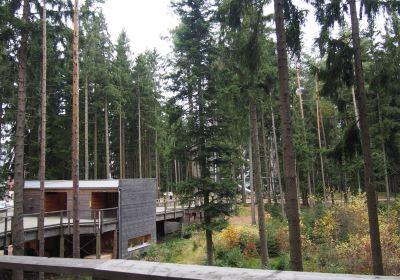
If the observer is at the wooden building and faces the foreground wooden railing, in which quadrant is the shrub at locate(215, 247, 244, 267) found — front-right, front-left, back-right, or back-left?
front-left

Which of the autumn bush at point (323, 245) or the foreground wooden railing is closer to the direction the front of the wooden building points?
the foreground wooden railing

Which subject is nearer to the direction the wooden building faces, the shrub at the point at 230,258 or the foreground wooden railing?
the foreground wooden railing

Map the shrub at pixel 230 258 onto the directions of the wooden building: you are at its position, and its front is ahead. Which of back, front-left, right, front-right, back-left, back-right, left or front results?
left

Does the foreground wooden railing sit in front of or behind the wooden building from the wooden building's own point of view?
in front

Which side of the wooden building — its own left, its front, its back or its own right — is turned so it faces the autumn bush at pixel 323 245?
left

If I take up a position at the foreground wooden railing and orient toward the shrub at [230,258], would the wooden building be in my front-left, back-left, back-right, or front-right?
front-left

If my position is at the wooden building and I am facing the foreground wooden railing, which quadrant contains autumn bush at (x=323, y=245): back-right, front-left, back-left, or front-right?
front-left

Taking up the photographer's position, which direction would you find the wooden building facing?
facing the viewer and to the left of the viewer
